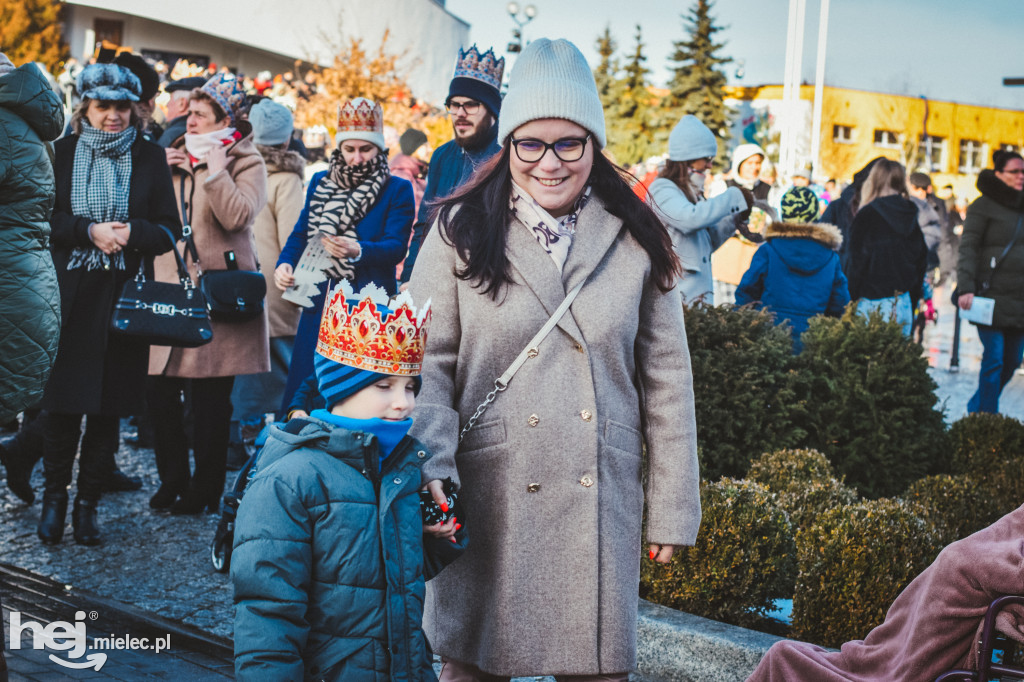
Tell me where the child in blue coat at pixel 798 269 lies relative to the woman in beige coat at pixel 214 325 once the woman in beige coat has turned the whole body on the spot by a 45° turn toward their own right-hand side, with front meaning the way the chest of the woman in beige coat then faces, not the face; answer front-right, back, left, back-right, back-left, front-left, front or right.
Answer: back

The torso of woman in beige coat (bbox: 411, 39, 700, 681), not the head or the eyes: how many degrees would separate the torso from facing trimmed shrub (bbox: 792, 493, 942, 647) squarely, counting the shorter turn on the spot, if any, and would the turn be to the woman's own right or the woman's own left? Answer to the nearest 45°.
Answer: approximately 135° to the woman's own left

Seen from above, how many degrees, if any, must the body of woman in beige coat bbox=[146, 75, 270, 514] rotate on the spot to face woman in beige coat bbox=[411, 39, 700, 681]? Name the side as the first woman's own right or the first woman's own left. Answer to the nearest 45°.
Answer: approximately 45° to the first woman's own left

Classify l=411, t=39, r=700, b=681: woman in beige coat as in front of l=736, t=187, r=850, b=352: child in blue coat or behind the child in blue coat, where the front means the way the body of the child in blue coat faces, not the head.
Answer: behind

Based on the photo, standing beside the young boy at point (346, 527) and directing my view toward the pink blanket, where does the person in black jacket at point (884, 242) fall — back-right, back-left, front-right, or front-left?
front-left

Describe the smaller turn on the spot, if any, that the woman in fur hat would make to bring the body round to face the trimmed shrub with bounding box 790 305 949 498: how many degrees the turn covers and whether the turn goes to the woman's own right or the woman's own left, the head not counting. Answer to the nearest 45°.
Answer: approximately 90° to the woman's own left

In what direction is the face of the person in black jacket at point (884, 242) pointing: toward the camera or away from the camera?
away from the camera

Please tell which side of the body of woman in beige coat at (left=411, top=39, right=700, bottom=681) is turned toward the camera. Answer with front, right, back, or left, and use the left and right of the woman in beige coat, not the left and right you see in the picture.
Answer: front

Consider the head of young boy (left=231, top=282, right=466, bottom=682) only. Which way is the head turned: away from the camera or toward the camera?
toward the camera

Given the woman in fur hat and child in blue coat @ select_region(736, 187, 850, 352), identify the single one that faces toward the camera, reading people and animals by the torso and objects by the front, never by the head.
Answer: the woman in fur hat

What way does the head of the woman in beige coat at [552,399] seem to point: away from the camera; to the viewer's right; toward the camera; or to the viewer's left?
toward the camera

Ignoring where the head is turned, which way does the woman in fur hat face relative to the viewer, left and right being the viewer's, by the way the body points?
facing the viewer

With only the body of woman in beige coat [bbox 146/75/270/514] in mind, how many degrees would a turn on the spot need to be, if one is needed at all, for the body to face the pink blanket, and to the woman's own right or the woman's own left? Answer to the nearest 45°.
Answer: approximately 90° to the woman's own left

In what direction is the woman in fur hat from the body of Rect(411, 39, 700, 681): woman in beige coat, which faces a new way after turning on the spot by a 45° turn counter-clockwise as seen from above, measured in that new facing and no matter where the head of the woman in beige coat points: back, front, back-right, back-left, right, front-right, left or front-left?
back

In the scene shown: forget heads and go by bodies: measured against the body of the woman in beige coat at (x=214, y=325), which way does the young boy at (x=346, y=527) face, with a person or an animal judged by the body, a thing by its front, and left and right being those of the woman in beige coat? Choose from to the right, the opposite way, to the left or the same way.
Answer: to the left

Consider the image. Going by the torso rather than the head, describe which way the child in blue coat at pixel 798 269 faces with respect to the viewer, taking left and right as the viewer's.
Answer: facing away from the viewer
